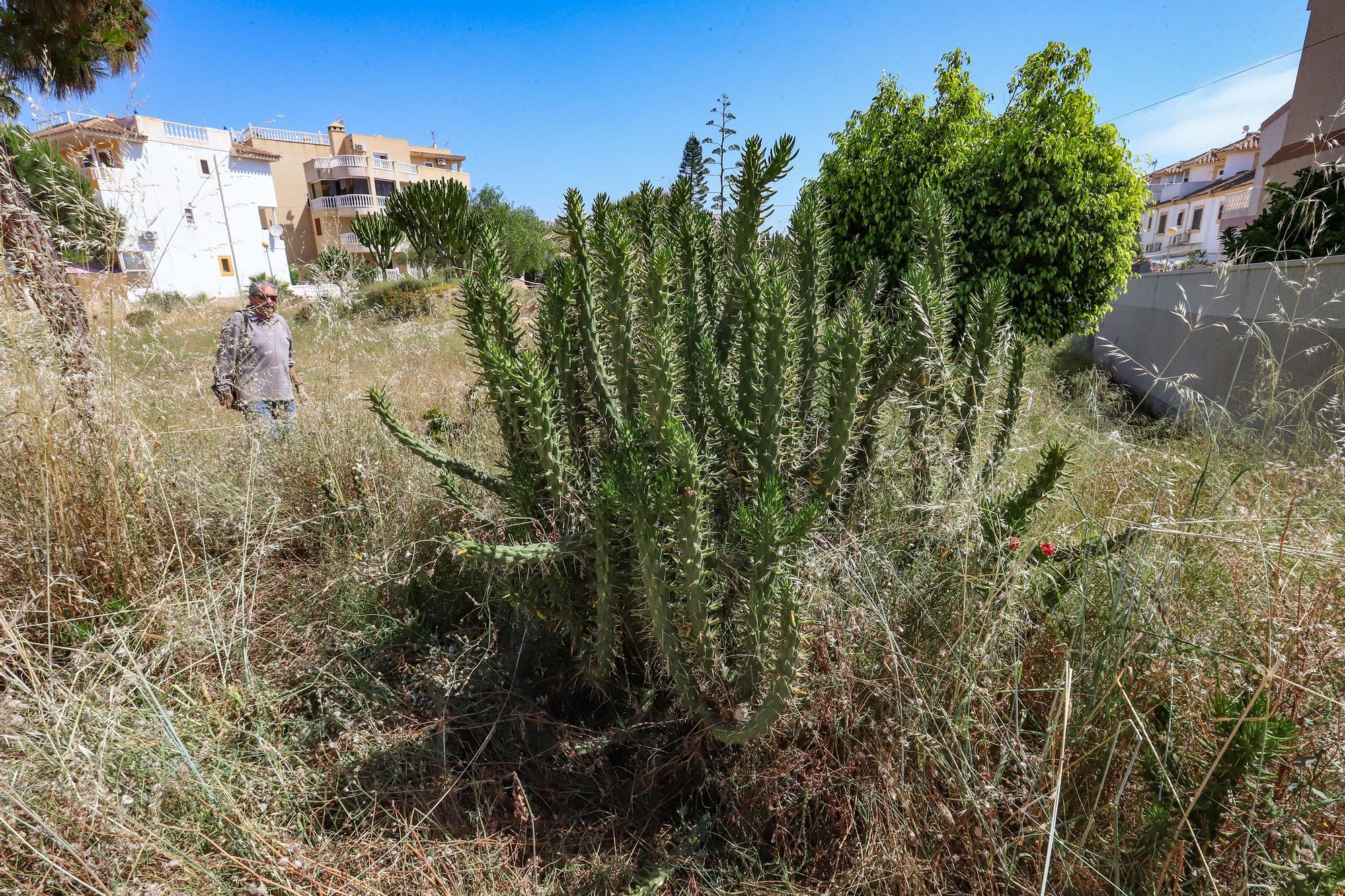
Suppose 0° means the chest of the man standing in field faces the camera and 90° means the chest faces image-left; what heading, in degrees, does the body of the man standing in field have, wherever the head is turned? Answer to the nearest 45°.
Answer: approximately 315°

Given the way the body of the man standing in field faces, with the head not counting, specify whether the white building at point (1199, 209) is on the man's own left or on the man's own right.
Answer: on the man's own left

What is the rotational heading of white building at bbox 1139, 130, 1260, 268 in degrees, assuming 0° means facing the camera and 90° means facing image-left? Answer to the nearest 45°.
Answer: approximately 45°
